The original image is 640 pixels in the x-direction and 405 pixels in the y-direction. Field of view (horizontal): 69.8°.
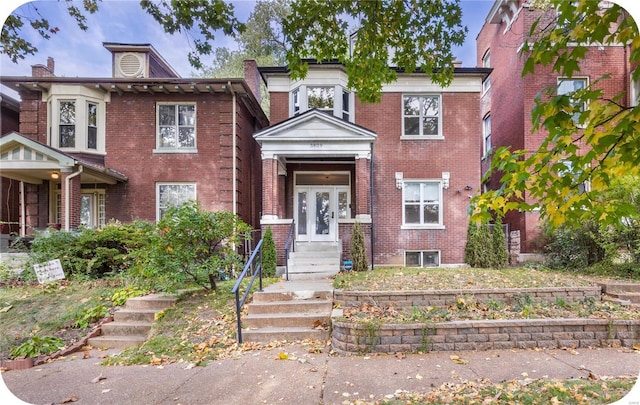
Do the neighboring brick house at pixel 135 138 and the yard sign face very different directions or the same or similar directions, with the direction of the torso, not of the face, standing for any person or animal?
same or similar directions

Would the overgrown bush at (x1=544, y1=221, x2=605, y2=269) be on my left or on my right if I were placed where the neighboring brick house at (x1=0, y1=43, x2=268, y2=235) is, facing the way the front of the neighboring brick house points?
on my left

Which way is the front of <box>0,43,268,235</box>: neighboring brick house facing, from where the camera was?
facing the viewer

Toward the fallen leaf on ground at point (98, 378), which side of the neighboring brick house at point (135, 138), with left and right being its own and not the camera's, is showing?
front

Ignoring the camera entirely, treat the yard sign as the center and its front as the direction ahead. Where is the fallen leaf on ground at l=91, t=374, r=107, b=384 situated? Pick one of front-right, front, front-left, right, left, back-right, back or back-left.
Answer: front

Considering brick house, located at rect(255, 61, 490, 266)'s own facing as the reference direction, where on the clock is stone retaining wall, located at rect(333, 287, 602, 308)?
The stone retaining wall is roughly at 12 o'clock from the brick house.

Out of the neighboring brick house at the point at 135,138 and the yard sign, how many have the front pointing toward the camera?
2

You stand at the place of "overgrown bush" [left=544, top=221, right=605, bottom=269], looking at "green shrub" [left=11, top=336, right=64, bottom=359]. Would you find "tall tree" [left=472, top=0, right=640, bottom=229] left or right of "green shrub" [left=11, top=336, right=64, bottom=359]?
left

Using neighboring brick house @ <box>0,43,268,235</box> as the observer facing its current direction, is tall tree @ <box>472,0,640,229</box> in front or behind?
in front

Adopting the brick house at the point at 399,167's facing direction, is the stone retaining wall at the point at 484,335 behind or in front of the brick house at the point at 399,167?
in front

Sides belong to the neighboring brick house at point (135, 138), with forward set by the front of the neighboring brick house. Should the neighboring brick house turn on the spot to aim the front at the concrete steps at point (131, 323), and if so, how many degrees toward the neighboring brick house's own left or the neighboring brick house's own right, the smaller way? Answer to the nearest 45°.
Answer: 0° — it already faces it

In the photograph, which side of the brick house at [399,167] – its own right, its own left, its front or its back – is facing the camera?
front

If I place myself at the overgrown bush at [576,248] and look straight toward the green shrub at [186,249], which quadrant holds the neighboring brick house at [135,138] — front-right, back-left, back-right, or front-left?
front-right
